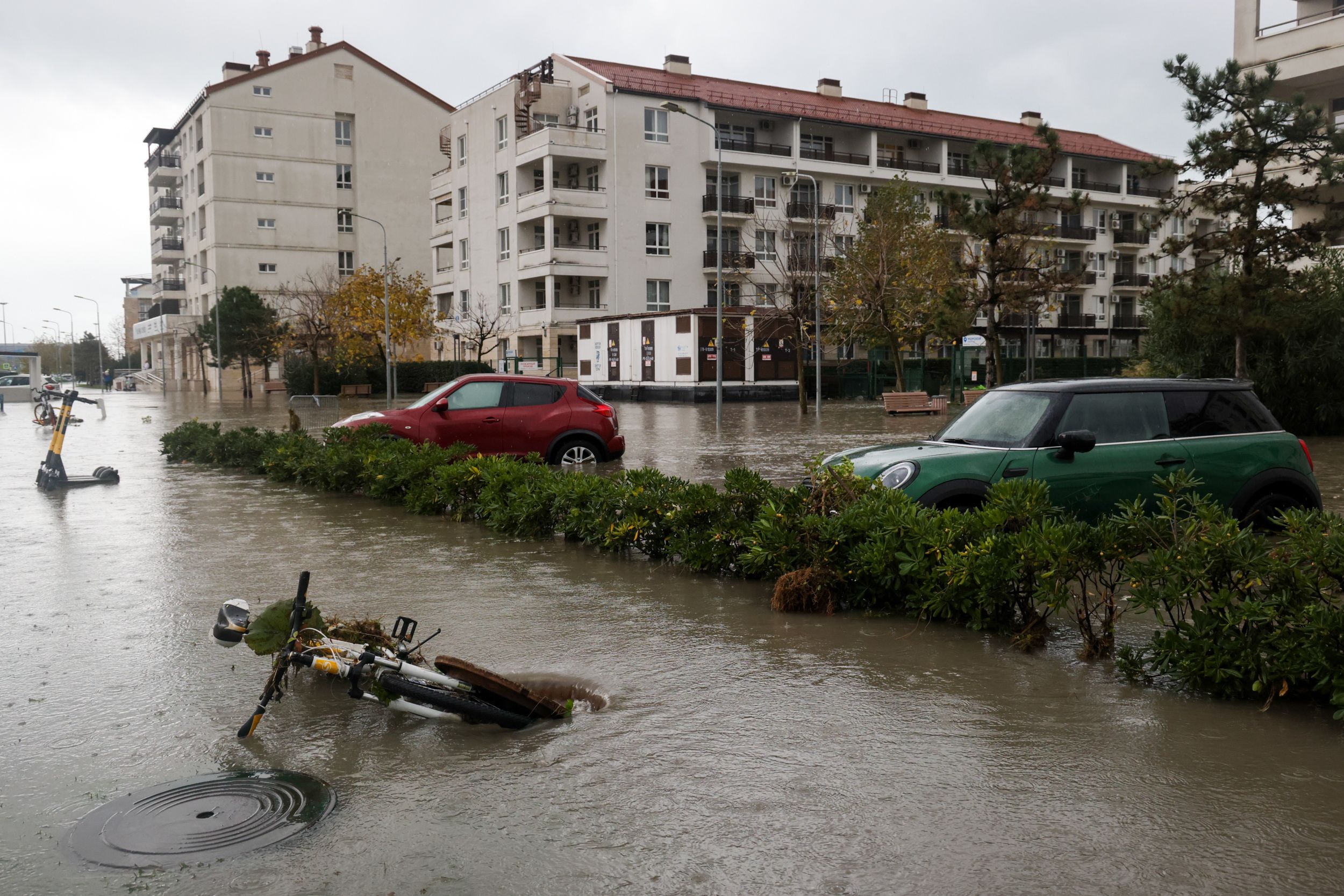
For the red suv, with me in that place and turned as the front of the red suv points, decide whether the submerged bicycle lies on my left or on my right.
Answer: on my left

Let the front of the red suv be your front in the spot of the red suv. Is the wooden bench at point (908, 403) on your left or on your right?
on your right

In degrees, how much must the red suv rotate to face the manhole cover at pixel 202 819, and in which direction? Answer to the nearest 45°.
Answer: approximately 90° to its left

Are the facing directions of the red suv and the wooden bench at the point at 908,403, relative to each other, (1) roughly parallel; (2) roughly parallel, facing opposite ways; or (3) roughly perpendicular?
roughly perpendicular

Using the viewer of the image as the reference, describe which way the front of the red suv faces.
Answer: facing to the left of the viewer

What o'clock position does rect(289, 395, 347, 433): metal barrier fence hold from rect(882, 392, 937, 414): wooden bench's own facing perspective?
The metal barrier fence is roughly at 3 o'clock from the wooden bench.

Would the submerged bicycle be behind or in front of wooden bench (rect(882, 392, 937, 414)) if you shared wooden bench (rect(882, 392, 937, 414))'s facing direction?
in front
